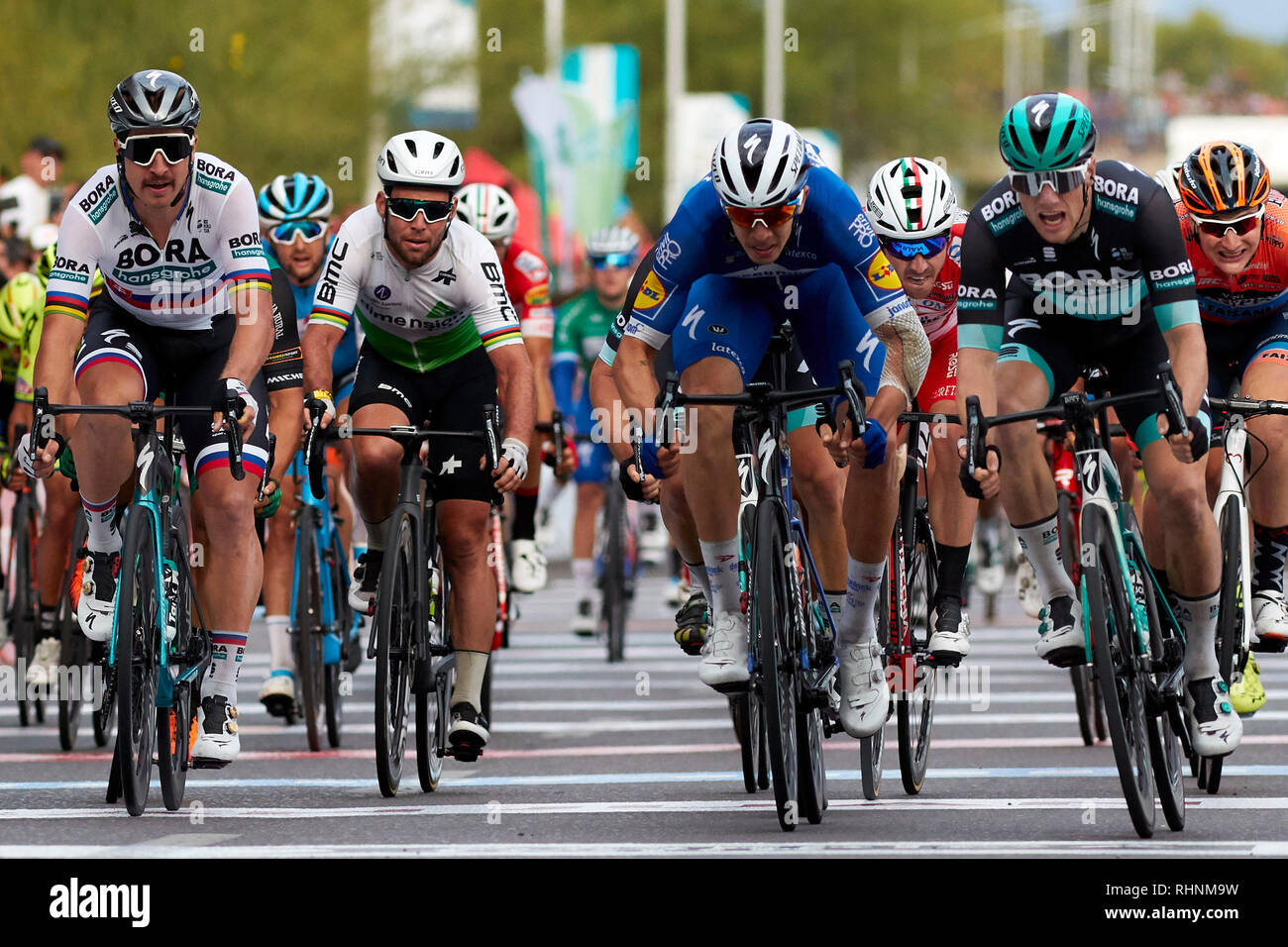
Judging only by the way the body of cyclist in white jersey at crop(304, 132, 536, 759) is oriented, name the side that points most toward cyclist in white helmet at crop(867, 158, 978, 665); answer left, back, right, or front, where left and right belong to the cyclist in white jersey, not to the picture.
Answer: left

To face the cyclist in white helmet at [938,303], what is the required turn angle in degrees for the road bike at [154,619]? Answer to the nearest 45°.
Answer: approximately 90° to its left

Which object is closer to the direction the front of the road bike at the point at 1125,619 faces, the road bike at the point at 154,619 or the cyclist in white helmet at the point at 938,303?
the road bike

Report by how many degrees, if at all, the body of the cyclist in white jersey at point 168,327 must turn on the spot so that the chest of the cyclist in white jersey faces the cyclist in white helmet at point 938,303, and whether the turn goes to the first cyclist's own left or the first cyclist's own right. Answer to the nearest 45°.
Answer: approximately 90° to the first cyclist's own left

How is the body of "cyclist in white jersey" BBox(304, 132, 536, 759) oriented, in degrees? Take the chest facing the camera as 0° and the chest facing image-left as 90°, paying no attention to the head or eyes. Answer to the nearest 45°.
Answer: approximately 0°

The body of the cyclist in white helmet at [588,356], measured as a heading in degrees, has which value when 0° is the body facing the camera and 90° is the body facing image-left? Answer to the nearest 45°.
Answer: approximately 0°

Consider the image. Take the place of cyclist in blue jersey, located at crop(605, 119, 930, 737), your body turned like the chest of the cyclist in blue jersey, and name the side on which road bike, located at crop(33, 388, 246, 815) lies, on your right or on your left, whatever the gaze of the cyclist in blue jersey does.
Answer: on your right
